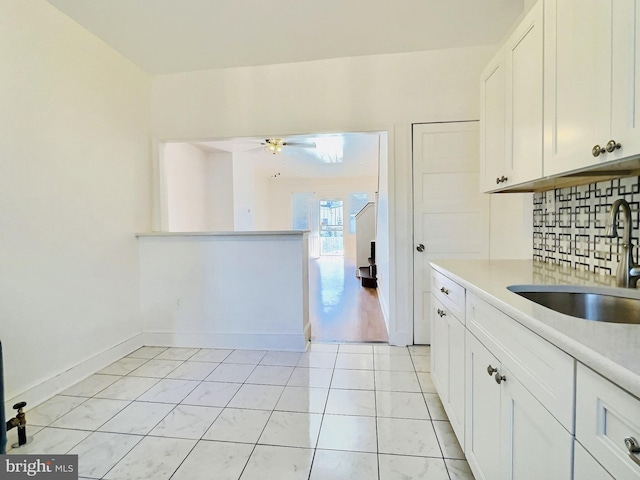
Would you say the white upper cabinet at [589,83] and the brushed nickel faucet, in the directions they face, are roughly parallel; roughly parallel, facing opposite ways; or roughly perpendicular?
roughly parallel

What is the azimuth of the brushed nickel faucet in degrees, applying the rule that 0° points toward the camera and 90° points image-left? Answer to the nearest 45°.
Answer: approximately 45°

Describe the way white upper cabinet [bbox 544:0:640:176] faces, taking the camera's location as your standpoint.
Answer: facing the viewer and to the left of the viewer

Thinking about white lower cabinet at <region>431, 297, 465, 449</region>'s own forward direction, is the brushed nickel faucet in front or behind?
behind

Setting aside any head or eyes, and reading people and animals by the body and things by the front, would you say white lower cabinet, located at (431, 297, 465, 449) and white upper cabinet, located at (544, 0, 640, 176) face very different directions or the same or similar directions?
same or similar directions

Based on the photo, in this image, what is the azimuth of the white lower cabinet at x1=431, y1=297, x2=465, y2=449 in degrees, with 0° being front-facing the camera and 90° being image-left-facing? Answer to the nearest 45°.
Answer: approximately 90°

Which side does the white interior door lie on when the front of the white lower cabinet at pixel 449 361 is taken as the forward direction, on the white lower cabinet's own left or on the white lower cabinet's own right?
on the white lower cabinet's own right

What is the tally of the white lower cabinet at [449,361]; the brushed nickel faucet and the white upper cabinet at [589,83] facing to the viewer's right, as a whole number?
0

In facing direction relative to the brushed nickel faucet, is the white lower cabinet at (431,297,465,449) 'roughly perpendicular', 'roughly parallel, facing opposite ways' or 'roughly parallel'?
roughly parallel

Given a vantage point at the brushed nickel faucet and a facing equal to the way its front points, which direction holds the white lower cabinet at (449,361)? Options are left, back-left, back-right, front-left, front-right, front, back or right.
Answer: front-right

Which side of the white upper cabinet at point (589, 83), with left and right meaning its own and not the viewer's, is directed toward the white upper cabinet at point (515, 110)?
right

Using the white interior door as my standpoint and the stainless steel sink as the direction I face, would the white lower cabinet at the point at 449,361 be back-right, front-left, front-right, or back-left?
front-right
